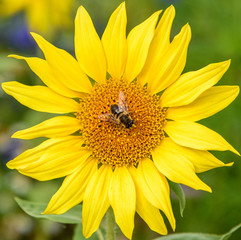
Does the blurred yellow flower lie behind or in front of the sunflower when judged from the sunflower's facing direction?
behind

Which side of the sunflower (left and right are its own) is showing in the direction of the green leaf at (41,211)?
right

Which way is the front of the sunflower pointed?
toward the camera
